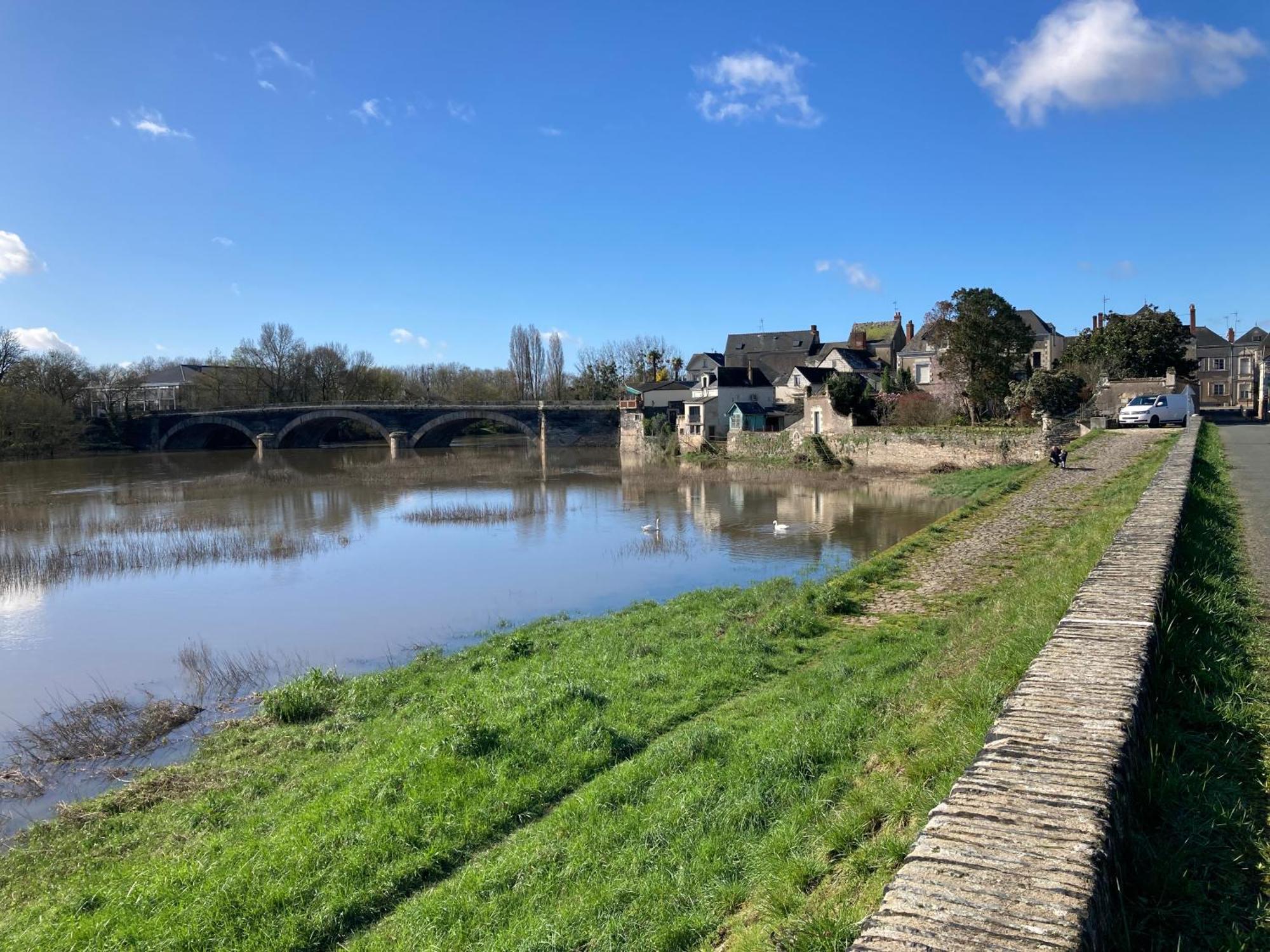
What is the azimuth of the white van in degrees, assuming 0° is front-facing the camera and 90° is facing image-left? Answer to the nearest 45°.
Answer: approximately 45°

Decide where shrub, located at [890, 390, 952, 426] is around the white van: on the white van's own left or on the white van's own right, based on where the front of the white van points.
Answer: on the white van's own right

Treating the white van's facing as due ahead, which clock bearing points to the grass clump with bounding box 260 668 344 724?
The grass clump is roughly at 11 o'clock from the white van.
